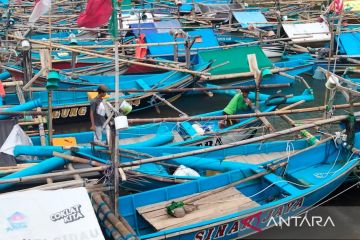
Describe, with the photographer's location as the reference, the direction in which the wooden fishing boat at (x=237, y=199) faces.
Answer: facing away from the viewer and to the right of the viewer

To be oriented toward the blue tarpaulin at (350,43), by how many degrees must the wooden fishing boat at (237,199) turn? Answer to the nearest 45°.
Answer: approximately 45° to its left

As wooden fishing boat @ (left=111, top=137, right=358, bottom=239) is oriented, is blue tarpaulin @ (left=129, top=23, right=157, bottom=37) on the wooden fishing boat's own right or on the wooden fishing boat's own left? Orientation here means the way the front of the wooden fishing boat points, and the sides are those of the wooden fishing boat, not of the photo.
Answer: on the wooden fishing boat's own left

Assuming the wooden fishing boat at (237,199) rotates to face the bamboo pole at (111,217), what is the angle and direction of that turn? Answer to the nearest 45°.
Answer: approximately 180°

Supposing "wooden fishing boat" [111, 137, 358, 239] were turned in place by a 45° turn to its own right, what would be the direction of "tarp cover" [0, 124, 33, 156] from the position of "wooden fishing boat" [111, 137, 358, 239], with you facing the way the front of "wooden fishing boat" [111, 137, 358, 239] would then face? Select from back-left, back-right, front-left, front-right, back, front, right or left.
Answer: back
